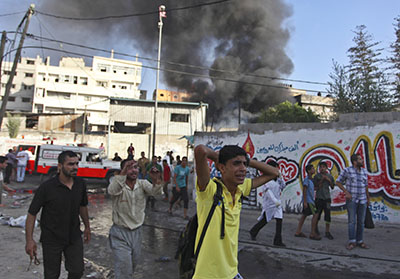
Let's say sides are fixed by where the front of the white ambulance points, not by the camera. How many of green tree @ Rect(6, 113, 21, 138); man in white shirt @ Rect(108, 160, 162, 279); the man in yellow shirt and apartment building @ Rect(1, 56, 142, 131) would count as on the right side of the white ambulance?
2

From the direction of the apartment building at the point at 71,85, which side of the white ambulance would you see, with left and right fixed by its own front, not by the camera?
left

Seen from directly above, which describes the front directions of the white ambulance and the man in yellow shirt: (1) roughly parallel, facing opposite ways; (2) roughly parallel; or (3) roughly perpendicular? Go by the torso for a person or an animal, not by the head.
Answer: roughly perpendicular

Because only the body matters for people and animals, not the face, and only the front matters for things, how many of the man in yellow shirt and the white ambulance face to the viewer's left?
0

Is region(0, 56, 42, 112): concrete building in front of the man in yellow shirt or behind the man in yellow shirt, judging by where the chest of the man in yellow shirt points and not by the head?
behind

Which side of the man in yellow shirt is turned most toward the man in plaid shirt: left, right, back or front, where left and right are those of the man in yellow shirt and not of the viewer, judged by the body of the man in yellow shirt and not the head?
left

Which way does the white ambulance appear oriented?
to the viewer's right

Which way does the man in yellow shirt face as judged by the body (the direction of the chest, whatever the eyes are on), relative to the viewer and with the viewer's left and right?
facing the viewer and to the right of the viewer

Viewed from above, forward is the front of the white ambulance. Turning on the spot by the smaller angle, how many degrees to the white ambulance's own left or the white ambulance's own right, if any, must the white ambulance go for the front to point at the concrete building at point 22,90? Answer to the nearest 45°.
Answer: approximately 90° to the white ambulance's own left

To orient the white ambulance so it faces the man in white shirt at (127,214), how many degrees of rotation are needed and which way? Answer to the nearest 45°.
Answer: approximately 90° to its right

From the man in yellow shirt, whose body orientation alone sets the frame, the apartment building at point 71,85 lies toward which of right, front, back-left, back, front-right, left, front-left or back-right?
back

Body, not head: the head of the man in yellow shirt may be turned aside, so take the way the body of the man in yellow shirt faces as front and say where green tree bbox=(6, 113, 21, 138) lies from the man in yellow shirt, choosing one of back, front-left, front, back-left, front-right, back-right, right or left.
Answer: back

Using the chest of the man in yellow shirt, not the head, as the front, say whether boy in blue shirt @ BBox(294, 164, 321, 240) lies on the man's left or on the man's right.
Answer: on the man's left
